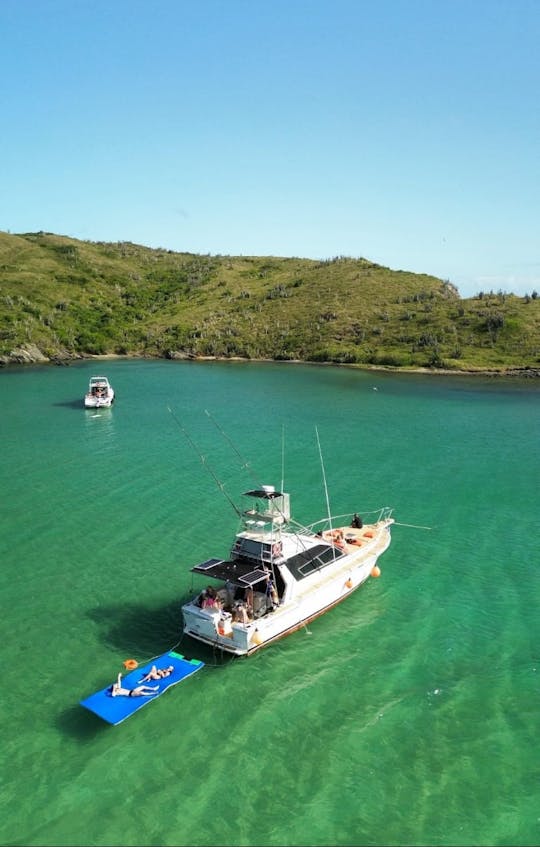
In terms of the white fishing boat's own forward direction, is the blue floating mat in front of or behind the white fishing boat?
behind

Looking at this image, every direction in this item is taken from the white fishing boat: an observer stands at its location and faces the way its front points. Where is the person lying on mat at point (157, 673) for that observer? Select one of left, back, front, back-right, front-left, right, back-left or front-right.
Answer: back

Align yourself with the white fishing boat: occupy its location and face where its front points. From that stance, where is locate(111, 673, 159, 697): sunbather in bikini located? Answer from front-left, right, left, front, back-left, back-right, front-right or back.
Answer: back

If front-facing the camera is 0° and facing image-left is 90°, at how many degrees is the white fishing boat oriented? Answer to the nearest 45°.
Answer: approximately 225°
